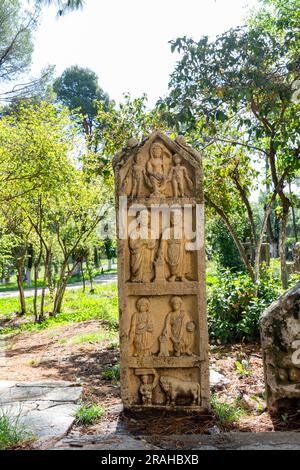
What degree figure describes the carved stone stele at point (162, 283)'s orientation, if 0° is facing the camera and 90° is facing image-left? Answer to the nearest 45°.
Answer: approximately 0°

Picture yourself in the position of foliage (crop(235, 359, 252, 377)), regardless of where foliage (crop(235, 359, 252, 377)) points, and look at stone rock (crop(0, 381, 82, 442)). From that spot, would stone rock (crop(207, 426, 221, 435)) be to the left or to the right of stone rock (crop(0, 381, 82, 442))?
left

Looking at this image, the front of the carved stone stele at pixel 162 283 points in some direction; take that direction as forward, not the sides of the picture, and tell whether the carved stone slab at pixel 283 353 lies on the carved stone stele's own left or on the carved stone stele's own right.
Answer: on the carved stone stele's own left

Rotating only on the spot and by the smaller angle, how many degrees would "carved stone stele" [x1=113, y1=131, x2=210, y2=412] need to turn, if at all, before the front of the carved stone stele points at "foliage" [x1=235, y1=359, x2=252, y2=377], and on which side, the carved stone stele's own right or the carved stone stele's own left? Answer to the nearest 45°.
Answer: approximately 135° to the carved stone stele's own left

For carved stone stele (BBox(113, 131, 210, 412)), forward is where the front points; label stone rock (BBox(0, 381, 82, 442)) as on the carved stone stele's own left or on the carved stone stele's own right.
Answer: on the carved stone stele's own right

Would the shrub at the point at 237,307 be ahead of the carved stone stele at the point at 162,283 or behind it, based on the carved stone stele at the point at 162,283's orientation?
behind
